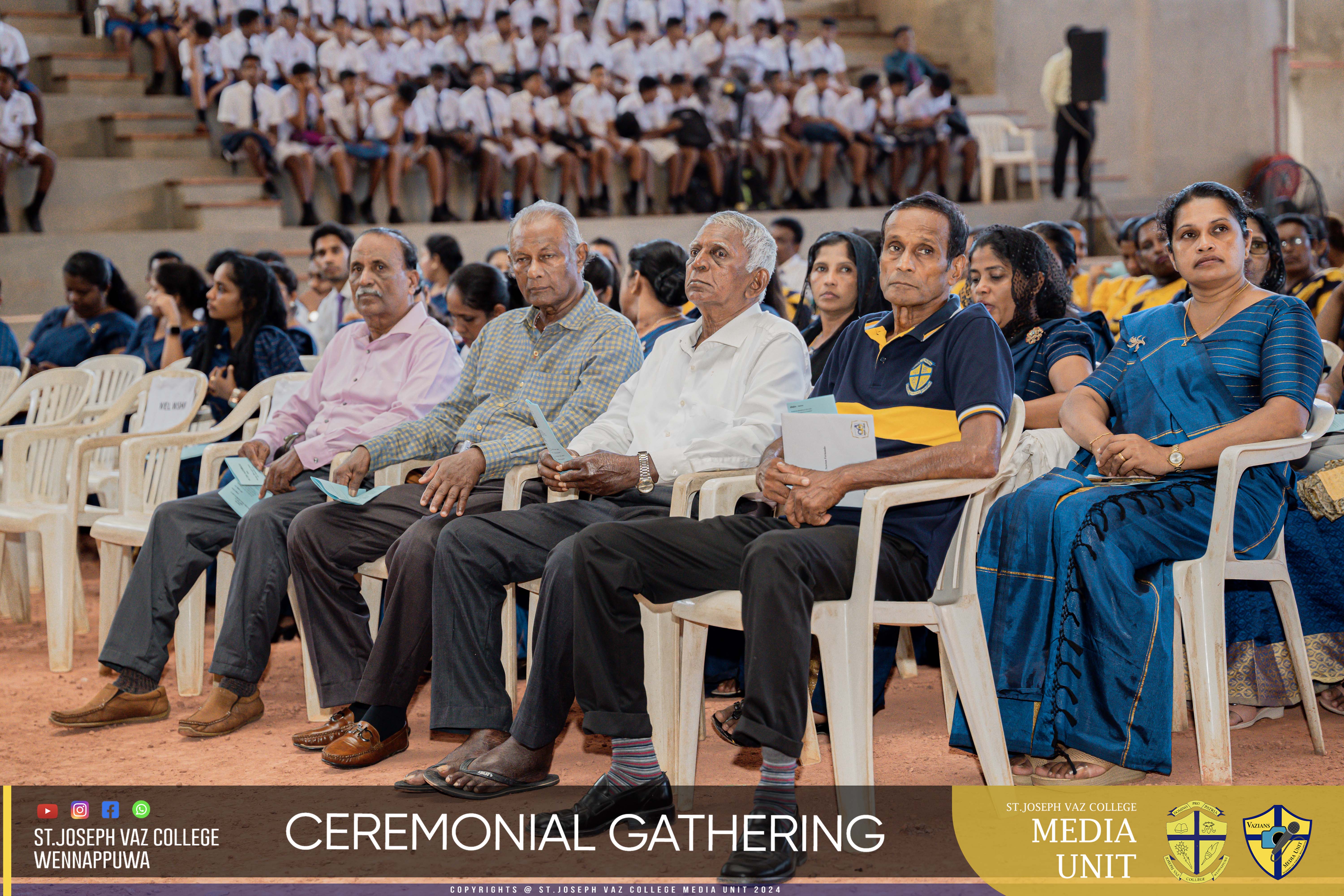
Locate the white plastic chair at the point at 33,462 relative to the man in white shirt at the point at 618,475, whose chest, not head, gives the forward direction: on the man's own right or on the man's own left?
on the man's own right

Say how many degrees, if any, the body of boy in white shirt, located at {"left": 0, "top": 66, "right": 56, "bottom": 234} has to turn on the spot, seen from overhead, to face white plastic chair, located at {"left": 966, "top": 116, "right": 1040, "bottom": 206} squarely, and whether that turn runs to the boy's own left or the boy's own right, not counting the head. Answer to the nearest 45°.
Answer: approximately 90° to the boy's own left

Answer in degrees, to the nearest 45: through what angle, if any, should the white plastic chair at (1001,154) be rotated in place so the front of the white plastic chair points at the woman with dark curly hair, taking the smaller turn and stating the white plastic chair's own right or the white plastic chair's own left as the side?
approximately 45° to the white plastic chair's own right

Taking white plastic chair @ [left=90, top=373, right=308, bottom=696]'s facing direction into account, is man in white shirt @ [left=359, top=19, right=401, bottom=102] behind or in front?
behind

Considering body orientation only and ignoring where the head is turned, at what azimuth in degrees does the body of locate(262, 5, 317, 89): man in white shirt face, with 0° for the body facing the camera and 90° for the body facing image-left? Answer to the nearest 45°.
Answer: approximately 0°

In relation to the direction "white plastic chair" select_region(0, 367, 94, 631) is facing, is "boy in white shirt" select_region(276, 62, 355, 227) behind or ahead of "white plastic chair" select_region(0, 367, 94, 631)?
behind

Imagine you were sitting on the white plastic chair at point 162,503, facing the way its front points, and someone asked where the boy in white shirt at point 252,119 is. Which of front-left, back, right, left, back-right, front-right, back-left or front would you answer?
back-right

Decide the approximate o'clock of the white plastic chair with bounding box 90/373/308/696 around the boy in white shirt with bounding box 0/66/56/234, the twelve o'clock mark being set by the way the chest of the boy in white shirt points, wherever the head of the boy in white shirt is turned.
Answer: The white plastic chair is roughly at 12 o'clock from the boy in white shirt.

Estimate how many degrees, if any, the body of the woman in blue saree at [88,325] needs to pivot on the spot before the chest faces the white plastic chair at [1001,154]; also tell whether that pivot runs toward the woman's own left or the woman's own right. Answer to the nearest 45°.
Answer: approximately 180°
